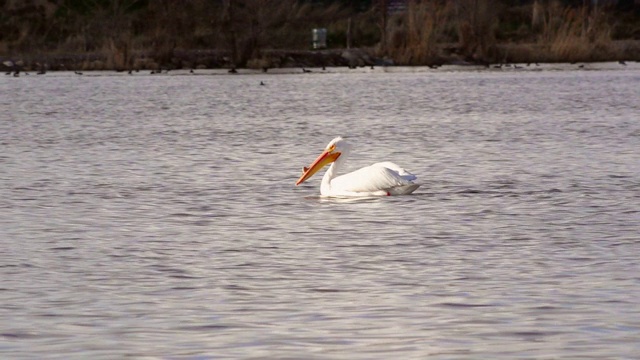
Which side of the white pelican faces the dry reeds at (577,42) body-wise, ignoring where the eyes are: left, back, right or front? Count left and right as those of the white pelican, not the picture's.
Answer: right

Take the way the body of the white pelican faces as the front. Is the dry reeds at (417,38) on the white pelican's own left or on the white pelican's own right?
on the white pelican's own right

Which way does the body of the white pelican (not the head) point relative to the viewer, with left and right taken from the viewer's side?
facing to the left of the viewer
